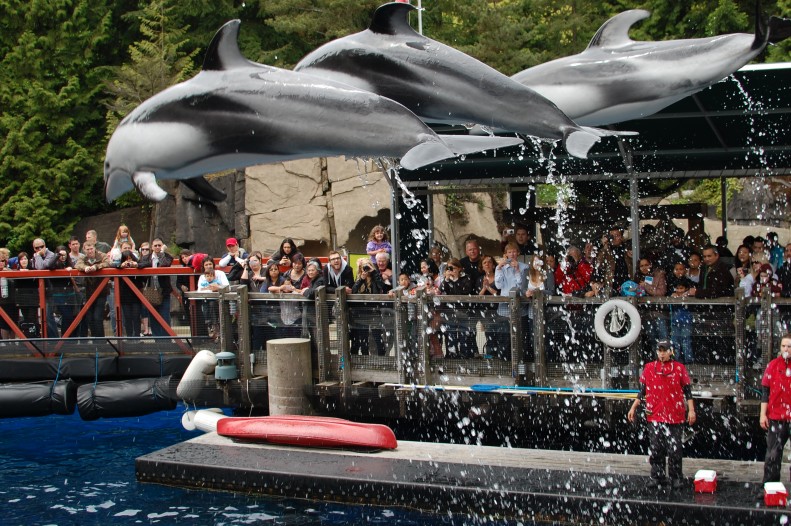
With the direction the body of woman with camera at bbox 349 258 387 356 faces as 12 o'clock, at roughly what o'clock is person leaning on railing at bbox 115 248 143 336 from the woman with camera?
The person leaning on railing is roughly at 4 o'clock from the woman with camera.

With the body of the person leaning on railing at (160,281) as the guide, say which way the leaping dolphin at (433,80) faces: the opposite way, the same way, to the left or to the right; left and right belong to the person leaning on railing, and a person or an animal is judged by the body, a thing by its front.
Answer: to the right

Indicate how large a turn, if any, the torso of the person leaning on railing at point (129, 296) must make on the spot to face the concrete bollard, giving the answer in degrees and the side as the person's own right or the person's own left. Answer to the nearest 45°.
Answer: approximately 45° to the person's own left

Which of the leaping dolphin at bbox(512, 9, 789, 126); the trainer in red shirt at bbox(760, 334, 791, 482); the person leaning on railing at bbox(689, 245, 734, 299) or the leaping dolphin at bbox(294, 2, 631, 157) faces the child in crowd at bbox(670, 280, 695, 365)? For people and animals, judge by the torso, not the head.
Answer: the person leaning on railing

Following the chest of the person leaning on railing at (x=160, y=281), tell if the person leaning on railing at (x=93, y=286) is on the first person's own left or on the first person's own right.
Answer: on the first person's own right

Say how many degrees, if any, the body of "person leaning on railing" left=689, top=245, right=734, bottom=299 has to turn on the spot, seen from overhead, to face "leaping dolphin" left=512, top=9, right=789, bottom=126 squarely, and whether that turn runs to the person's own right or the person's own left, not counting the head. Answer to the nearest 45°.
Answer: approximately 45° to the person's own left

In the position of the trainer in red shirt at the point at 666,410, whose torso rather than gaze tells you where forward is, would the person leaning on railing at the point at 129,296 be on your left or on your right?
on your right

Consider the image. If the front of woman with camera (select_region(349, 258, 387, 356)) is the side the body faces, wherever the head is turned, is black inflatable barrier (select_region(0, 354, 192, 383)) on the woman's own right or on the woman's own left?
on the woman's own right

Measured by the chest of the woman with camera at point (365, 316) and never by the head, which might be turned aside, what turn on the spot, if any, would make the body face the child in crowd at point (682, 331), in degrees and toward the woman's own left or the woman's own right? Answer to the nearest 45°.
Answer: approximately 45° to the woman's own left

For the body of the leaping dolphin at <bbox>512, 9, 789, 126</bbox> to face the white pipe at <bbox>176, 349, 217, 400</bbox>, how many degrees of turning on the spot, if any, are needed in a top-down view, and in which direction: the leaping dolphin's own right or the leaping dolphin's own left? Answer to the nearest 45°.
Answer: approximately 45° to the leaping dolphin's own right
